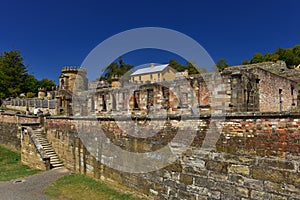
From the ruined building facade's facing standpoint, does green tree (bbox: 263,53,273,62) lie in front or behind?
behind

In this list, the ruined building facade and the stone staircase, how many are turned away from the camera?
0

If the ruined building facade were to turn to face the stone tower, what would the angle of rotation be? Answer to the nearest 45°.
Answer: approximately 90° to its right

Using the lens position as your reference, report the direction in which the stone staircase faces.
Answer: facing the viewer and to the right of the viewer

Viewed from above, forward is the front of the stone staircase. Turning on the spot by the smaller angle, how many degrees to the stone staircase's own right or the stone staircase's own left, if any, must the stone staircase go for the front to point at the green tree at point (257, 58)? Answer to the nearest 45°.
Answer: approximately 90° to the stone staircase's own left

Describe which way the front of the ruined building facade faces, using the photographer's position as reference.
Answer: facing the viewer and to the left of the viewer

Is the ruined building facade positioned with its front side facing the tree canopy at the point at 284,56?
no

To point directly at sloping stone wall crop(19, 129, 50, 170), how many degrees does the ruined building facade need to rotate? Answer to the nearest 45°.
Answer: approximately 45° to its right

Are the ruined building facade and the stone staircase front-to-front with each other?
no

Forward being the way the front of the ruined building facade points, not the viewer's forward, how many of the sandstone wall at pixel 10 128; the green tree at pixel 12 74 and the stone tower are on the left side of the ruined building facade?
0

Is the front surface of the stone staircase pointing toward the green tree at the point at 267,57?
no

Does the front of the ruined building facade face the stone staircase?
no

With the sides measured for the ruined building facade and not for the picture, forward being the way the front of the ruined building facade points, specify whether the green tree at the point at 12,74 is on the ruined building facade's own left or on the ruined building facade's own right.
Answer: on the ruined building facade's own right
